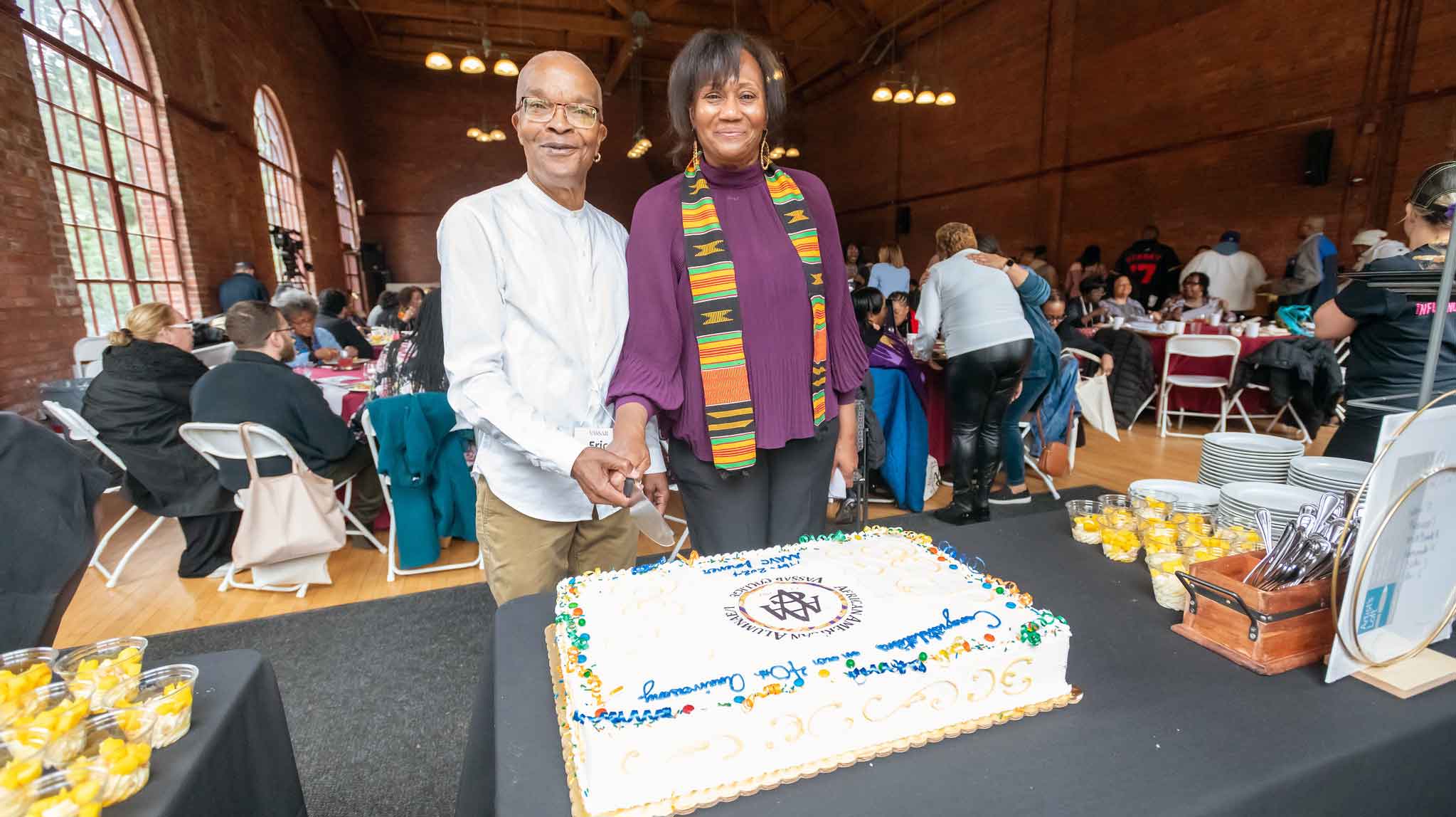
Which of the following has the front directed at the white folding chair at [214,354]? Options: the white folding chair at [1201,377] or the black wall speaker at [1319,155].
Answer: the black wall speaker

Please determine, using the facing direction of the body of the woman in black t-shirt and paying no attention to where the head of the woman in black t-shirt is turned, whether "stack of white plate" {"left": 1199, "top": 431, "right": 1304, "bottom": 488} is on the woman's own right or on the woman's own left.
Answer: on the woman's own left

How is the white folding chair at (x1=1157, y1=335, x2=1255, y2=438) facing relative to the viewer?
away from the camera

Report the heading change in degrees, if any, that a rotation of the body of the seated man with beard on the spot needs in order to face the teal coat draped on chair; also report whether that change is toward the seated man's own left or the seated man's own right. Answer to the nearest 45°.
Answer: approximately 45° to the seated man's own right

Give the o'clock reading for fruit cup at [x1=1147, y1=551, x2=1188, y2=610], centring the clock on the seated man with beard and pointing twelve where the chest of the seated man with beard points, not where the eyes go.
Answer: The fruit cup is roughly at 4 o'clock from the seated man with beard.

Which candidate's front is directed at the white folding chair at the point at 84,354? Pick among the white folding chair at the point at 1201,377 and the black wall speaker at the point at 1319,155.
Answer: the black wall speaker

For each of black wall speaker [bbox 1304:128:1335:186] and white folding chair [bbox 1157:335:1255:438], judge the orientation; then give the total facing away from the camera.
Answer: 1

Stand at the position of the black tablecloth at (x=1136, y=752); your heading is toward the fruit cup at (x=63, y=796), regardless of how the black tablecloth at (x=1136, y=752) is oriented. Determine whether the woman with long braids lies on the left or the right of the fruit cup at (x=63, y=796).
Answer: right

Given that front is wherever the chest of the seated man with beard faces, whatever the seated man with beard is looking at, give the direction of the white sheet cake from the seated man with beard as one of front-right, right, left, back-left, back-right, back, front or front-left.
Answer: back-right

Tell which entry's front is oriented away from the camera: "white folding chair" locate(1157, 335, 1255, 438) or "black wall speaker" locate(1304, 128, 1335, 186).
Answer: the white folding chair

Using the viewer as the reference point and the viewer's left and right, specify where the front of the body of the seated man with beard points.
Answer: facing away from the viewer and to the right of the viewer

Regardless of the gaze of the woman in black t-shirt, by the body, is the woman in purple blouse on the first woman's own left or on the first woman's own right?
on the first woman's own left

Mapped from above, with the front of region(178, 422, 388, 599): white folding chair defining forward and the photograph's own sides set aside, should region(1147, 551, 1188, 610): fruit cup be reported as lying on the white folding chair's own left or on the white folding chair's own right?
on the white folding chair's own right

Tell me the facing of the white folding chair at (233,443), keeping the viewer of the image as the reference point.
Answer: facing away from the viewer and to the right of the viewer
